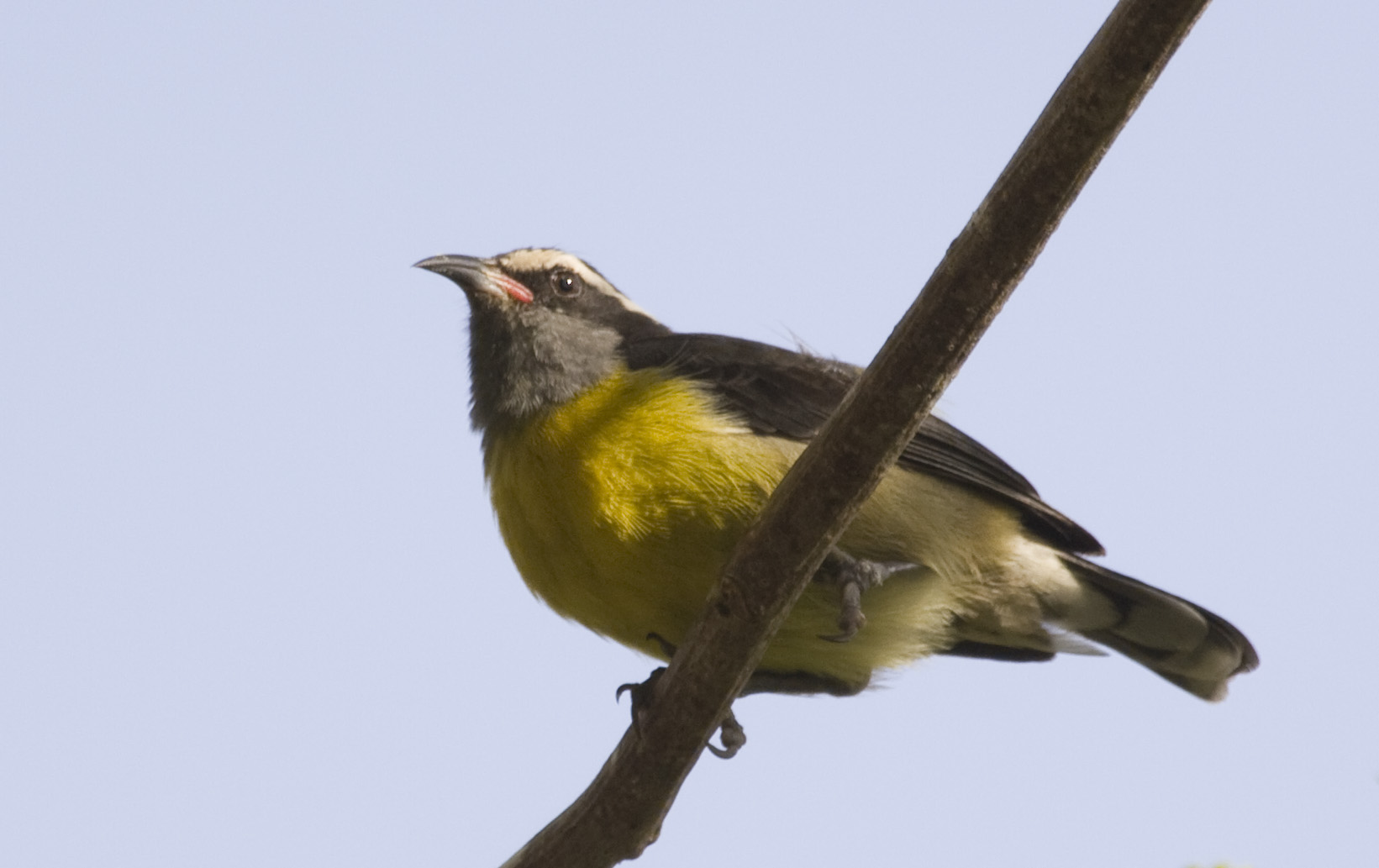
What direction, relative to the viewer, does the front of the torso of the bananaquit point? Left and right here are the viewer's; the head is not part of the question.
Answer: facing to the left of the viewer
